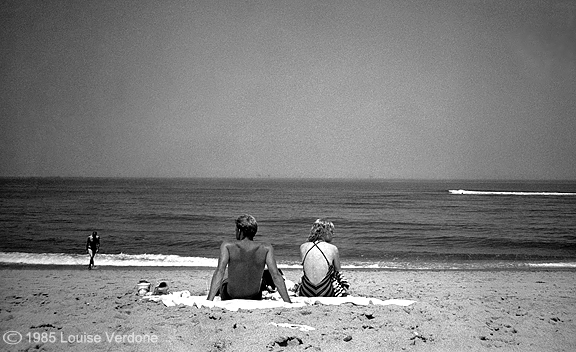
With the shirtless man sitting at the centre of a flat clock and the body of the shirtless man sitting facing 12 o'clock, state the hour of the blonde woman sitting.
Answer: The blonde woman sitting is roughly at 2 o'clock from the shirtless man sitting.

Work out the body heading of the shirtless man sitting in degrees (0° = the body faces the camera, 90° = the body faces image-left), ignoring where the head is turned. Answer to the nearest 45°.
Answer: approximately 180°
